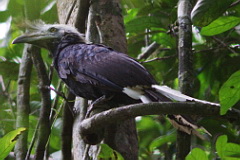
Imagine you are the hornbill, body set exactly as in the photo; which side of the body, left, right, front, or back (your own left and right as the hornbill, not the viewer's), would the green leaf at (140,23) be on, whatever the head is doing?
right

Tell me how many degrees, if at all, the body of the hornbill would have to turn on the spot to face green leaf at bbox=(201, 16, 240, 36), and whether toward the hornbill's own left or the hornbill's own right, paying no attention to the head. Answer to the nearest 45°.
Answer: approximately 180°

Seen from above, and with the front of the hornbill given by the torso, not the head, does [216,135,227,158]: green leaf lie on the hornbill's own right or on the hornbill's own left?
on the hornbill's own left

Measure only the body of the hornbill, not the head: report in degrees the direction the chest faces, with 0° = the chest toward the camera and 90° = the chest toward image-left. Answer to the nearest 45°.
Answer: approximately 90°

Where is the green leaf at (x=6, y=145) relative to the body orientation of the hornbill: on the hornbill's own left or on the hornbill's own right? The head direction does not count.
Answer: on the hornbill's own left

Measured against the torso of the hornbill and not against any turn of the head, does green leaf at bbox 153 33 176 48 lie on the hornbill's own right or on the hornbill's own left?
on the hornbill's own right

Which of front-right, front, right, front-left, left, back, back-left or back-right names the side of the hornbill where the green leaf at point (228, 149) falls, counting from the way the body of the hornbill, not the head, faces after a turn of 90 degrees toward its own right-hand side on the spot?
back-right

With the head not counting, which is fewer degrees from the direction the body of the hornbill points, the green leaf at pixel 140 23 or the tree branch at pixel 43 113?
the tree branch

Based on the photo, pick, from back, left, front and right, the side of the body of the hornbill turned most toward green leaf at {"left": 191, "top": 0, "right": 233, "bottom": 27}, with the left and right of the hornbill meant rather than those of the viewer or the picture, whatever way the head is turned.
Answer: back
